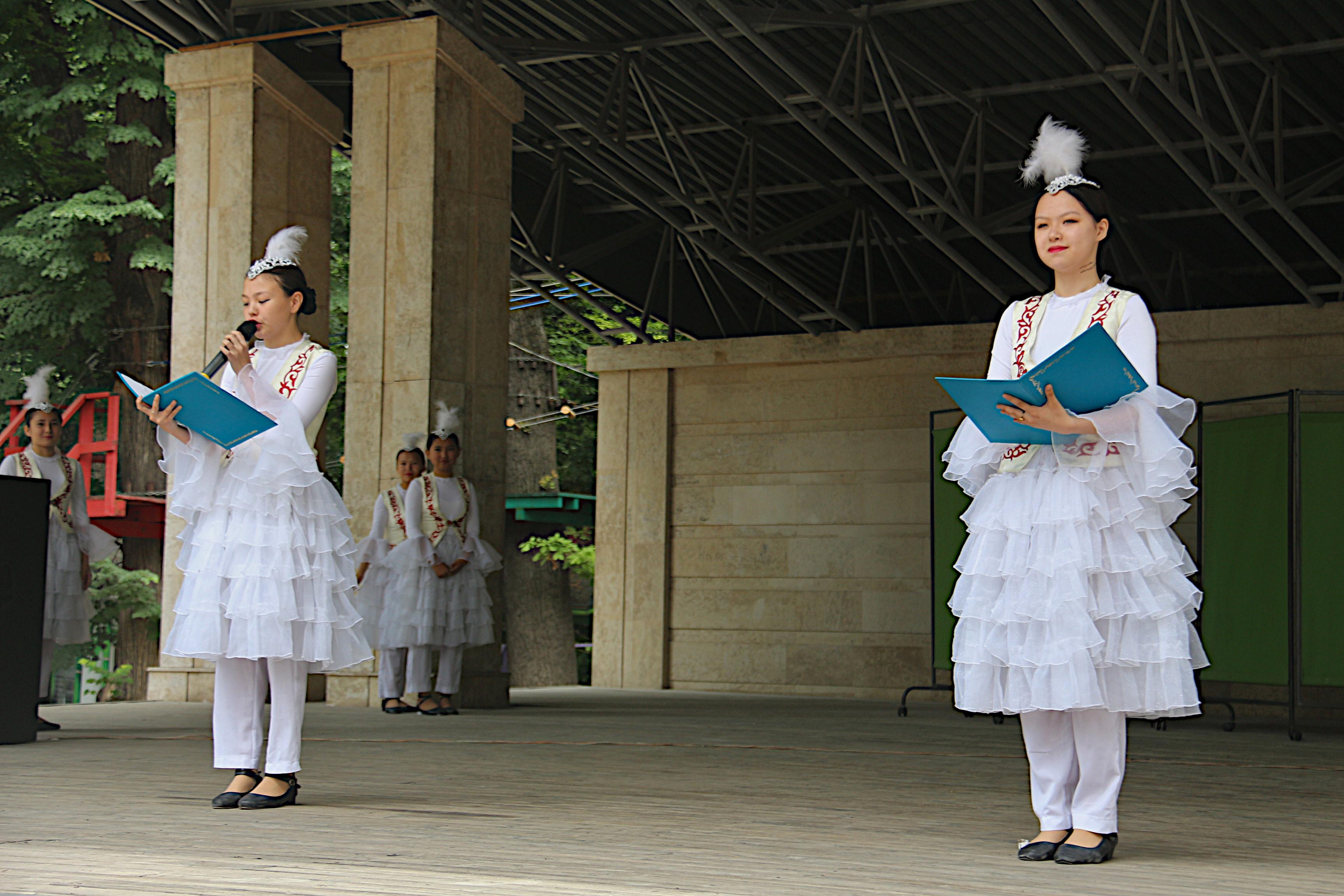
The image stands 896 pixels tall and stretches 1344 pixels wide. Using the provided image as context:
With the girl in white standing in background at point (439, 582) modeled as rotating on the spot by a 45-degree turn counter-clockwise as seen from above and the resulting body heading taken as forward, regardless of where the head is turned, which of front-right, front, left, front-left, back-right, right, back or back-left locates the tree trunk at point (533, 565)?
back-left

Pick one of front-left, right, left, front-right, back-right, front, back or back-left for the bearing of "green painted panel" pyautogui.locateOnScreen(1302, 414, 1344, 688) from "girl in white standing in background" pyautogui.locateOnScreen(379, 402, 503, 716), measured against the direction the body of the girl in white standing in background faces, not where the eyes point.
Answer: left

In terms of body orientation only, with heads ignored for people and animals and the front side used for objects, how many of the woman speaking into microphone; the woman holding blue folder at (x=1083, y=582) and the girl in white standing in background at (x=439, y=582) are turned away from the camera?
0

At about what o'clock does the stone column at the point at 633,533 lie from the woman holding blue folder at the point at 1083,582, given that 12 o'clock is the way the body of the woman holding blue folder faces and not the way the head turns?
The stone column is roughly at 4 o'clock from the woman holding blue folder.

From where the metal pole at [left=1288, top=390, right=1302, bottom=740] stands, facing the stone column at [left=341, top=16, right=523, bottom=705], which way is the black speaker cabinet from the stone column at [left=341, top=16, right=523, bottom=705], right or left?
left

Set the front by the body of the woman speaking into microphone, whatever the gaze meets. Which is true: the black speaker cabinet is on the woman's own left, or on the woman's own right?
on the woman's own right

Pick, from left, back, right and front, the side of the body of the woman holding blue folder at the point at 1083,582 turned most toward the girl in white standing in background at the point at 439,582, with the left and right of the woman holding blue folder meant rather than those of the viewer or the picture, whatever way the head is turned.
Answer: right

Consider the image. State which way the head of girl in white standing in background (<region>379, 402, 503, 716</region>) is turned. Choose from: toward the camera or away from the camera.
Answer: toward the camera

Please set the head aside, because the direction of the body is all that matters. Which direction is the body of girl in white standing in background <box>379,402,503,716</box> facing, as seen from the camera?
toward the camera

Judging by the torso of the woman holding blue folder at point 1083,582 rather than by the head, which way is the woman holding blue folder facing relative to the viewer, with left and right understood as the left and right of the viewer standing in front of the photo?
facing the viewer and to the left of the viewer
